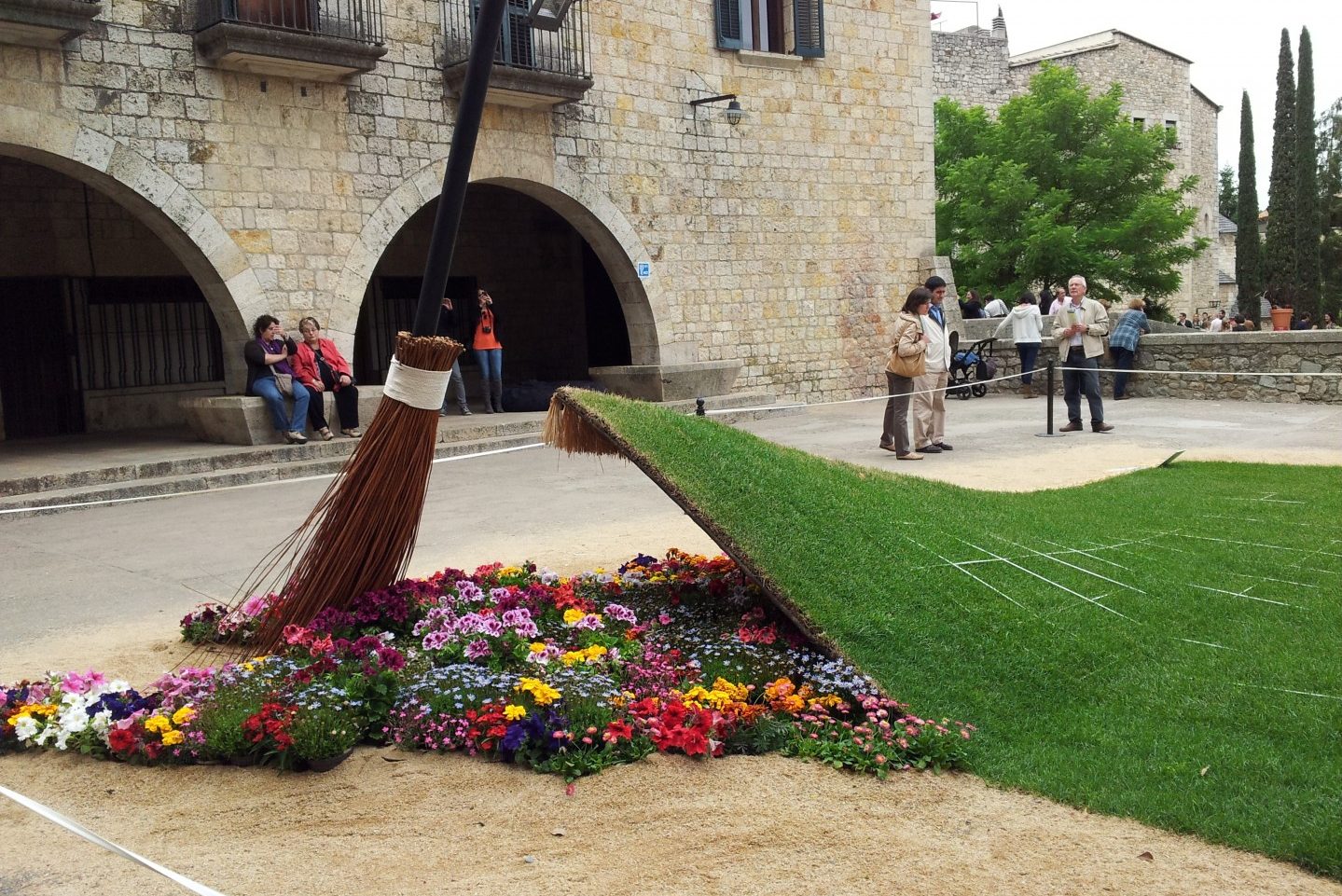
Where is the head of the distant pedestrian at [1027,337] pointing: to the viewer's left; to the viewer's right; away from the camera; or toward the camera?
away from the camera

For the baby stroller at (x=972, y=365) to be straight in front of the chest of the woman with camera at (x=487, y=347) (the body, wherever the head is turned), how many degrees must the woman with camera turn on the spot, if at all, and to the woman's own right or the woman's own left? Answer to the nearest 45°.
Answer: approximately 90° to the woman's own left

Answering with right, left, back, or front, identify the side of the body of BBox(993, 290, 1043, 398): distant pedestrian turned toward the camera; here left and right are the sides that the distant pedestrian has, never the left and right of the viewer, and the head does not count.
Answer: back

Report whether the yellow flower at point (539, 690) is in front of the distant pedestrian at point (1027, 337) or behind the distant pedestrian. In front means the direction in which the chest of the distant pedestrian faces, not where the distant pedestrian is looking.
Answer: behind

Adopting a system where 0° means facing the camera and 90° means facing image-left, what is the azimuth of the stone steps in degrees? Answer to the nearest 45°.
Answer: approximately 315°

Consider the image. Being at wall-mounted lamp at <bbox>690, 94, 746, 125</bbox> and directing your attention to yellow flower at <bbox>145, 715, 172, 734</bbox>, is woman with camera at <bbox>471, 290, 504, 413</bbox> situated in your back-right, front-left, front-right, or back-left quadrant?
front-right

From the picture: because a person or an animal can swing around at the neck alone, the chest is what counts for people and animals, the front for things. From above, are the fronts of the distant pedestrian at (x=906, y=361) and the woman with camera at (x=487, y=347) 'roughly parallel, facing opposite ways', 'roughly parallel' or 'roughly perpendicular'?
roughly perpendicular

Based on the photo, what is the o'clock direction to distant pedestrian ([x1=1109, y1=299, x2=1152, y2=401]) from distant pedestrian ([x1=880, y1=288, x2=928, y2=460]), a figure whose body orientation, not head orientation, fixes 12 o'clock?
distant pedestrian ([x1=1109, y1=299, x2=1152, y2=401]) is roughly at 10 o'clock from distant pedestrian ([x1=880, y1=288, x2=928, y2=460]).

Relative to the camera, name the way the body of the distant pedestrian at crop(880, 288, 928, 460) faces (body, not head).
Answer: to the viewer's right

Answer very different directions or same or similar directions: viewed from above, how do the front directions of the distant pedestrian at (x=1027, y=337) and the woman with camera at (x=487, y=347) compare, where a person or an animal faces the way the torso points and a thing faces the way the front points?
very different directions

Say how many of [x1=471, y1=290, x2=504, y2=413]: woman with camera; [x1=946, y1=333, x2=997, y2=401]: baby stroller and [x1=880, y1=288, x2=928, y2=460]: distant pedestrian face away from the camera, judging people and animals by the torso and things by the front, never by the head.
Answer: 0

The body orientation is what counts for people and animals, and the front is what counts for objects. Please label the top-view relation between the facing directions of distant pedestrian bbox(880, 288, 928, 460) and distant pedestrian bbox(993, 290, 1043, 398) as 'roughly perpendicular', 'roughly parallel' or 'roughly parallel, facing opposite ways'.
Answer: roughly perpendicular
